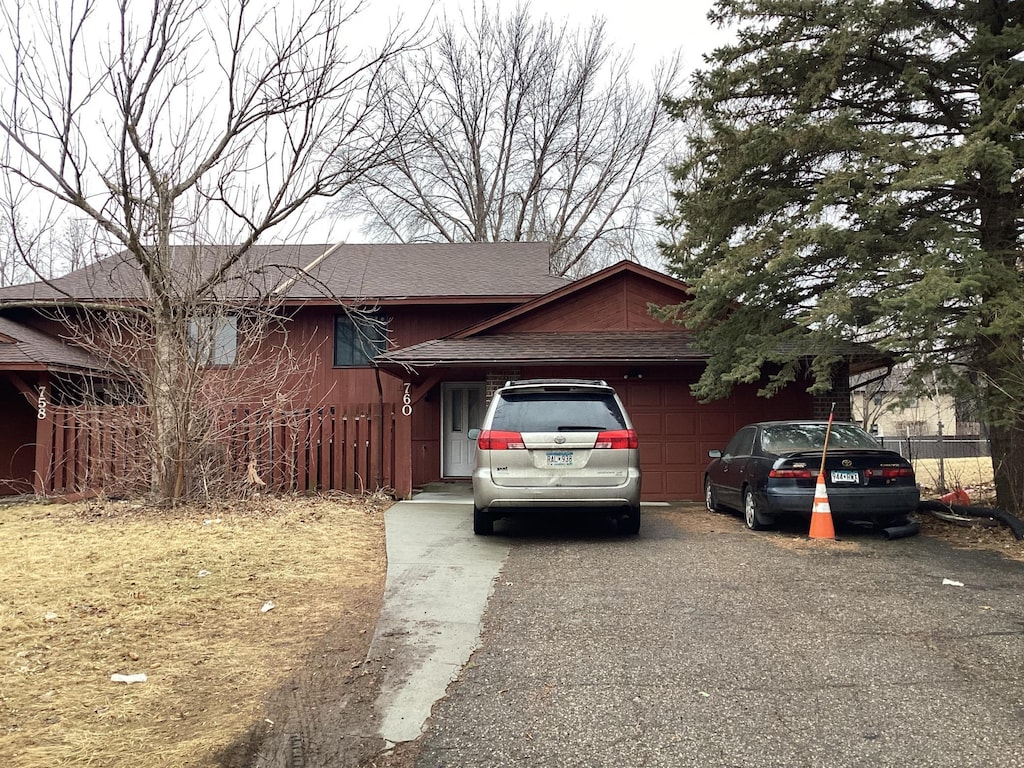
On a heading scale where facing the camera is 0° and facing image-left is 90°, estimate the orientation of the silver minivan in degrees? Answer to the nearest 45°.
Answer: approximately 180°

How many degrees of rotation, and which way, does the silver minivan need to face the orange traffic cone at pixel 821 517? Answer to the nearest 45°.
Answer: approximately 90° to its right

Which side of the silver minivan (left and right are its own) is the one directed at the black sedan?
right

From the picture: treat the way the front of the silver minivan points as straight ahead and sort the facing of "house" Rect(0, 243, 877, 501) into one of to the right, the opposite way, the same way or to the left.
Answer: the opposite way

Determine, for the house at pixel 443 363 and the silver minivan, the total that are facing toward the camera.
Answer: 1

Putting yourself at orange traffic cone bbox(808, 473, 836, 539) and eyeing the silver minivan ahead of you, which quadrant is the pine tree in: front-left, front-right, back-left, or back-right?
back-right

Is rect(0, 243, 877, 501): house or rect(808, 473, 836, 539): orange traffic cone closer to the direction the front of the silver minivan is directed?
the house

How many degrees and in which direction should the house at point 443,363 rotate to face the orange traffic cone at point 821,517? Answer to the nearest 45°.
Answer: approximately 45° to its left
